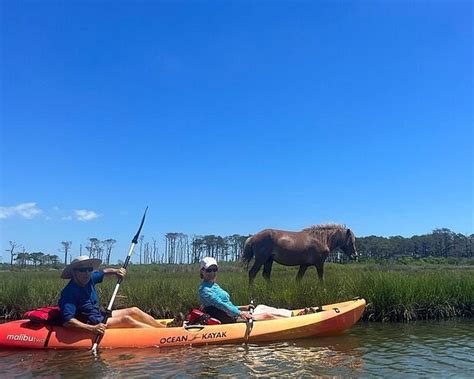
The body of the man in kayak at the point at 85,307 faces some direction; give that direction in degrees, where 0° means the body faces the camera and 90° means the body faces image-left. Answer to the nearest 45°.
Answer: approximately 315°

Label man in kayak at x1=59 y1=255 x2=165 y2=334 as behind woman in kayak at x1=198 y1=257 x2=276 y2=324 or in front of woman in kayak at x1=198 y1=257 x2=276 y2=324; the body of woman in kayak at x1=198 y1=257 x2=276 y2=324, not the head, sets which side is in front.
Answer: behind

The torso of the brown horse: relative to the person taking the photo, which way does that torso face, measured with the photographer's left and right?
facing to the right of the viewer

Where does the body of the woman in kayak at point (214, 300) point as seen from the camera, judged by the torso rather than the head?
to the viewer's right

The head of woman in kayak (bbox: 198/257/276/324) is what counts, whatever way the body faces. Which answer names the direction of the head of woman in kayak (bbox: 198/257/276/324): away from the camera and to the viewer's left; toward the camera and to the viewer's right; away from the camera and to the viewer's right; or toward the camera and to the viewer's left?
toward the camera and to the viewer's right

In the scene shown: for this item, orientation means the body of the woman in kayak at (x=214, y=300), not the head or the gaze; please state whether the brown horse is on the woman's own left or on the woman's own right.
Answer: on the woman's own left

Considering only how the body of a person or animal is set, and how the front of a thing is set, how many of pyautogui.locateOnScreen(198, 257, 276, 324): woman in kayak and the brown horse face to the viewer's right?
2

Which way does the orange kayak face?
to the viewer's right

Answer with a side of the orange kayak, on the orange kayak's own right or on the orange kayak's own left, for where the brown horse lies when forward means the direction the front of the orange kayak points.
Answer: on the orange kayak's own left

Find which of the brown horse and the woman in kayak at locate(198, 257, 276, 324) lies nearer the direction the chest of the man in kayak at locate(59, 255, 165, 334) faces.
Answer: the woman in kayak

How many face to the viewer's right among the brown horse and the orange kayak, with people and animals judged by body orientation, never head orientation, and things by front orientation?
2

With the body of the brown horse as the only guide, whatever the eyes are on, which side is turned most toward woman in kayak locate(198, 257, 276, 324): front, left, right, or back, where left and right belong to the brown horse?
right

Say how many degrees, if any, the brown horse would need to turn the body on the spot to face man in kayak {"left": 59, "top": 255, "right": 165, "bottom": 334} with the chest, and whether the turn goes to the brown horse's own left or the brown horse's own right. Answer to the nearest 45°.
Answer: approximately 135° to the brown horse's own right
